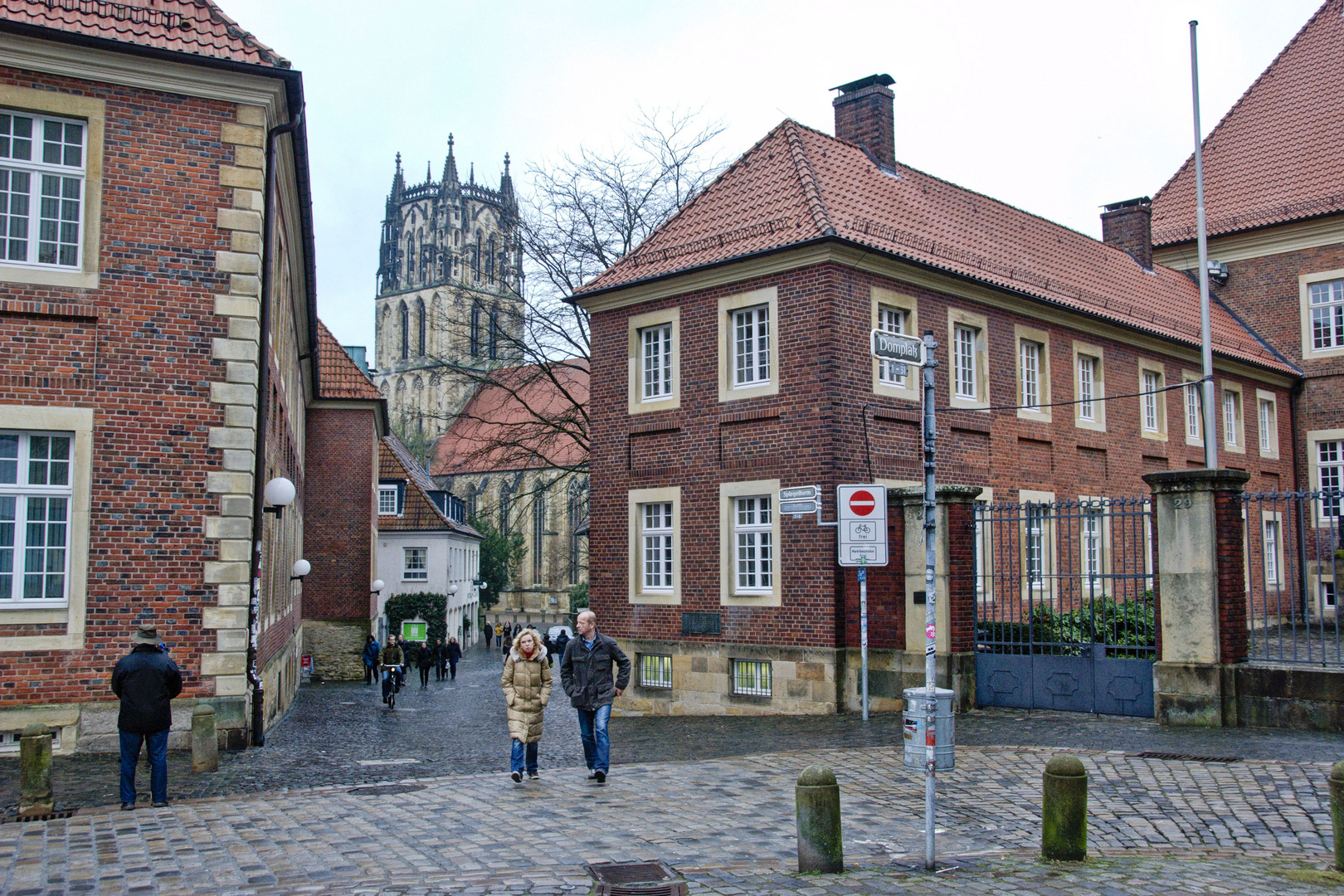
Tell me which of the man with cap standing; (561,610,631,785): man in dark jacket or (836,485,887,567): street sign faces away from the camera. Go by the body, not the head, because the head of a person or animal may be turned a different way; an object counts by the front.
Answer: the man with cap standing

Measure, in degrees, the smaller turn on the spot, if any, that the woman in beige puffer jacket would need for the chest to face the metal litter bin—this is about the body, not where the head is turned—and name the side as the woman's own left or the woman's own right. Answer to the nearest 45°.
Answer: approximately 45° to the woman's own left

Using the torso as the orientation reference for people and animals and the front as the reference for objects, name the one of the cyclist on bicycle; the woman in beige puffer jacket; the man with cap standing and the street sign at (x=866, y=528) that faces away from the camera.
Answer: the man with cap standing

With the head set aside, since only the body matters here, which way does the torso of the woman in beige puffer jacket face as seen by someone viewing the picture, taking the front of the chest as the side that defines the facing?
toward the camera

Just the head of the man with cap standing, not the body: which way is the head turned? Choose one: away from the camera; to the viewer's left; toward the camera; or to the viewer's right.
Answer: away from the camera

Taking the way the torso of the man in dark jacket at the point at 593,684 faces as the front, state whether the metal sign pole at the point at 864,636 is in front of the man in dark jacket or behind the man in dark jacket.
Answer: behind

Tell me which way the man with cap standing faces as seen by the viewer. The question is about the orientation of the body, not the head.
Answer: away from the camera

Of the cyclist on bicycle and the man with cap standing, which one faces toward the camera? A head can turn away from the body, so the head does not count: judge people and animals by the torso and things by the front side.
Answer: the cyclist on bicycle

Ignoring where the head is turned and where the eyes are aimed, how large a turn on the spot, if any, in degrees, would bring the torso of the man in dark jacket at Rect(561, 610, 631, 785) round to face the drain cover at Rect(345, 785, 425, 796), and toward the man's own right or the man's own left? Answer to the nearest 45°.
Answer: approximately 90° to the man's own right

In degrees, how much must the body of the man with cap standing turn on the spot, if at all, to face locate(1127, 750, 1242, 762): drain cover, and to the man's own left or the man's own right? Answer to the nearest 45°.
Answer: approximately 90° to the man's own right

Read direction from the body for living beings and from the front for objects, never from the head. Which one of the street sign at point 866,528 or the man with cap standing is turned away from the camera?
the man with cap standing

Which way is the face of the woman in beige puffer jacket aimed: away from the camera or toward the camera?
toward the camera

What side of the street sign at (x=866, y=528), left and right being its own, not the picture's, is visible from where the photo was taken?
front

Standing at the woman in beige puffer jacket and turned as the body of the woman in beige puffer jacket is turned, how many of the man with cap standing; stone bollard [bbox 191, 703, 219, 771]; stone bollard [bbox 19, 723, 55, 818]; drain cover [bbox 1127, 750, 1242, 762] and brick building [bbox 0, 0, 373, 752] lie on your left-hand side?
1

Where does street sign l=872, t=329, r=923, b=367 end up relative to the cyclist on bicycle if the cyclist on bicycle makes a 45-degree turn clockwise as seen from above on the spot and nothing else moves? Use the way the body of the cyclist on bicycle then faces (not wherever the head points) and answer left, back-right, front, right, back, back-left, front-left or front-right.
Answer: front-left

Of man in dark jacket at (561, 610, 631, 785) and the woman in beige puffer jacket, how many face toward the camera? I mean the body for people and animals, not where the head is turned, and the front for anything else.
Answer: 2
